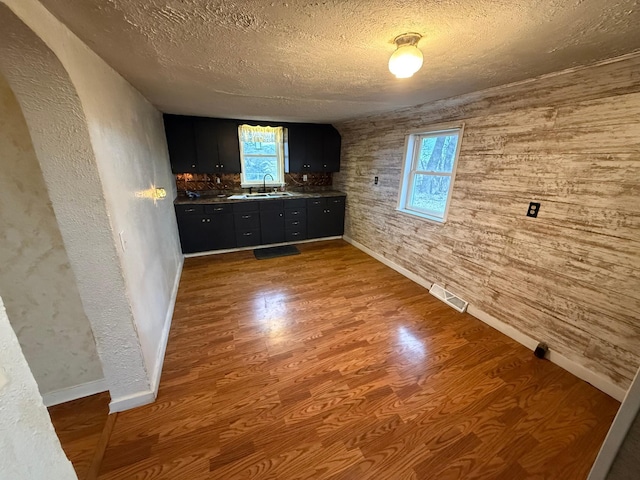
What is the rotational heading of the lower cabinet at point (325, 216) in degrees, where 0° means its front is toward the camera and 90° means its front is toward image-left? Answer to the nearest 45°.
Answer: approximately 0°

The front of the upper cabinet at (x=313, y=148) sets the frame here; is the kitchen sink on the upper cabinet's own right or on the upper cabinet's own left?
on the upper cabinet's own right

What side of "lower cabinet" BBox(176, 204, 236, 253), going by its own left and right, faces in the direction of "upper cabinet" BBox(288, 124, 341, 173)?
left
